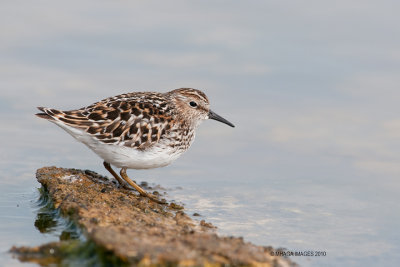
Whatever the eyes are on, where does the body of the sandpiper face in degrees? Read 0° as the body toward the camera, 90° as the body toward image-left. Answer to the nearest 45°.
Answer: approximately 270°
